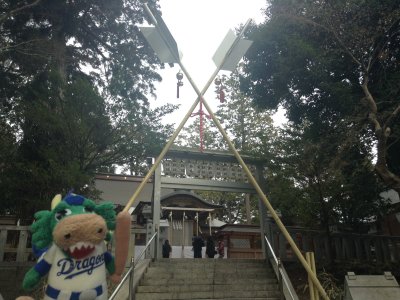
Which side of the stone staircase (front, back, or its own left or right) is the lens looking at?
front

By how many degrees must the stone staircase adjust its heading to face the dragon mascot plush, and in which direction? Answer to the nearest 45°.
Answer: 0° — it already faces it

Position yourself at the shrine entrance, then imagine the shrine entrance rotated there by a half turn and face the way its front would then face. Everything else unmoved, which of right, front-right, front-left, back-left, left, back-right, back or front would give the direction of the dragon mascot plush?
back

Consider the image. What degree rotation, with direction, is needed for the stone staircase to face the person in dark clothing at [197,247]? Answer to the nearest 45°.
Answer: approximately 180°

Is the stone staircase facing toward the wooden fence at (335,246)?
no

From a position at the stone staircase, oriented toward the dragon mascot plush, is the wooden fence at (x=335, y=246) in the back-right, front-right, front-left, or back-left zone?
back-left

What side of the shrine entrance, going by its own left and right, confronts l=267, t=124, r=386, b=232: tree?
left

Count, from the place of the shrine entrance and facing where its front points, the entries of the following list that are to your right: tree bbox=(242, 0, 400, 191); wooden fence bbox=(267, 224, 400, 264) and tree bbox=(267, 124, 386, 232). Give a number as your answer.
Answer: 0

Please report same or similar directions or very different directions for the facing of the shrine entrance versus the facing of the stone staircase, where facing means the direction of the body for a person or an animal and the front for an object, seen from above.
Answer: same or similar directions

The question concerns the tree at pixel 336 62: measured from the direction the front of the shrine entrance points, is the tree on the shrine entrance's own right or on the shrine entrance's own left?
on the shrine entrance's own left

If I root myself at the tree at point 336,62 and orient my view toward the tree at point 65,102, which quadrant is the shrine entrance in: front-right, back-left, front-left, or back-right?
front-right

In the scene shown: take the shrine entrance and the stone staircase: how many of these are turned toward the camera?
2

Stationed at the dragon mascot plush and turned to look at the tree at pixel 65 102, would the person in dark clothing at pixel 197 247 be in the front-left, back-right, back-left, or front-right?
front-right
